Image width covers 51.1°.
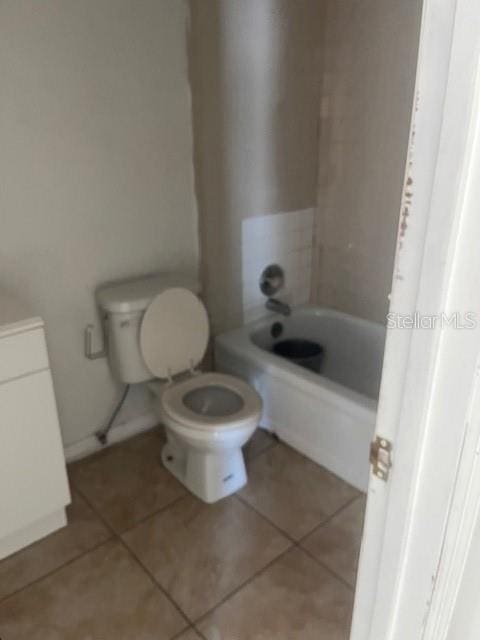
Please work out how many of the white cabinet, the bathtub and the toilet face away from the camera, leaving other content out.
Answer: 0

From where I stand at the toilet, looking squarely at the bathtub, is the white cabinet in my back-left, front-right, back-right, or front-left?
back-right

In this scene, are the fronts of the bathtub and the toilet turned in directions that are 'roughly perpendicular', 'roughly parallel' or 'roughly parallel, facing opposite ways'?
roughly perpendicular

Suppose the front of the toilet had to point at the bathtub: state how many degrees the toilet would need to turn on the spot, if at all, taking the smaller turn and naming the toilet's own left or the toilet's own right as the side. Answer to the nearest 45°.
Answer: approximately 45° to the toilet's own left

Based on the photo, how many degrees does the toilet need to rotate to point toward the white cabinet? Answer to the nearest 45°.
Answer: approximately 90° to its right

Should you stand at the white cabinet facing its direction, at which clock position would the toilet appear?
The toilet is roughly at 10 o'clock from the white cabinet.

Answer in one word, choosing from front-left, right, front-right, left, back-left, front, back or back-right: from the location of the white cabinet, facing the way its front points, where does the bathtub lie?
front-left

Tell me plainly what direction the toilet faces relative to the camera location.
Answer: facing the viewer and to the right of the viewer

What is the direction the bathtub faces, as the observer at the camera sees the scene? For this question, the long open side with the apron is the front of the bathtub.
facing the viewer and to the left of the viewer

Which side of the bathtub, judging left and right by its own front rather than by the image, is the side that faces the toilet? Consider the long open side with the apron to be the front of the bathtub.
front

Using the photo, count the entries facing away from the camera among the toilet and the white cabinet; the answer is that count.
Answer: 0

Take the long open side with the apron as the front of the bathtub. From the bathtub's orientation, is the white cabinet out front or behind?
out front

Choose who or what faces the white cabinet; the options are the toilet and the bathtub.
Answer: the bathtub
